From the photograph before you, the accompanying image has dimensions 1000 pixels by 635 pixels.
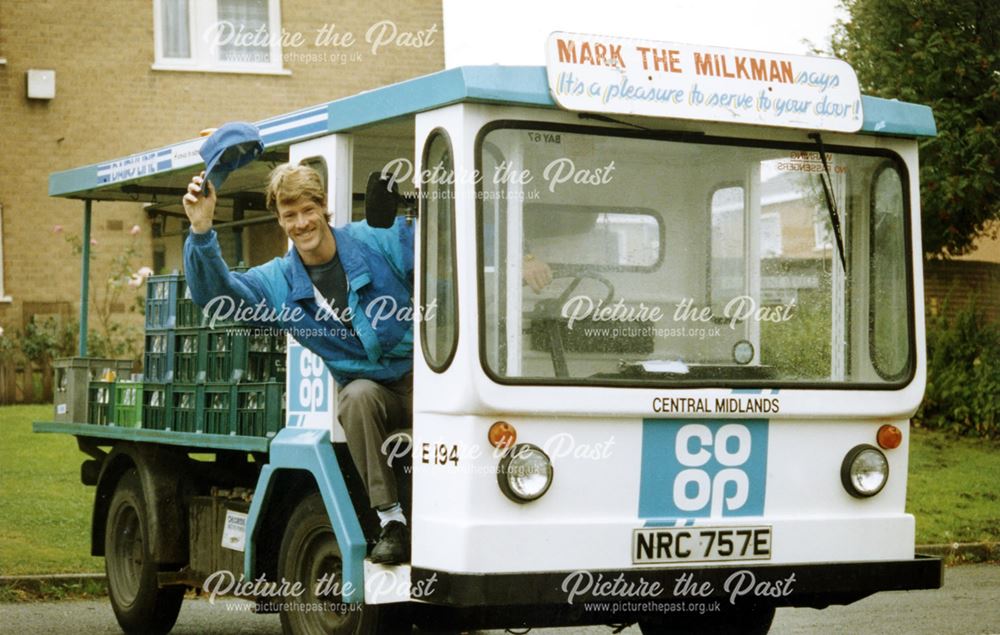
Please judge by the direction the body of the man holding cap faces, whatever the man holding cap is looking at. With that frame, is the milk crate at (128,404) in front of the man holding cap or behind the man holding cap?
behind

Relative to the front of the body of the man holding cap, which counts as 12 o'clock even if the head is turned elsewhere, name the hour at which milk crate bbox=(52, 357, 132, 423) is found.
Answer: The milk crate is roughly at 5 o'clock from the man holding cap.

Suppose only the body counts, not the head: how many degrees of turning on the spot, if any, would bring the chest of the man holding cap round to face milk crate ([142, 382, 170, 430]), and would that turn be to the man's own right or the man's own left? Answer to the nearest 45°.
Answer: approximately 135° to the man's own right

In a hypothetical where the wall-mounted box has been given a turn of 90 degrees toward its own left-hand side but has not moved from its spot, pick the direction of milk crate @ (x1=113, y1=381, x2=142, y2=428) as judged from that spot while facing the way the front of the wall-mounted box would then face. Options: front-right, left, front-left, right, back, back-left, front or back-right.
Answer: right

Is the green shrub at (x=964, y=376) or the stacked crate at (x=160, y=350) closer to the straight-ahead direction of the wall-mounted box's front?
the stacked crate

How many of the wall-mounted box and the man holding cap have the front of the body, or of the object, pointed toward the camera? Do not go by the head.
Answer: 2

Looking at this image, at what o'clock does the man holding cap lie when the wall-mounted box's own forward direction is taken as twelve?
The man holding cap is roughly at 12 o'clock from the wall-mounted box.

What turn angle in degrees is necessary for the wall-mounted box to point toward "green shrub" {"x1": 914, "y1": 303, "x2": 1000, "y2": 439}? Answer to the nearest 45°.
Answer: approximately 45° to its left

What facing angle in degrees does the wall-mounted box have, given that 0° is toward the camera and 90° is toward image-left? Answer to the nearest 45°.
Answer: approximately 0°

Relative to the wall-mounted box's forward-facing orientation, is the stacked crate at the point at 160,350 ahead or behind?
ahead

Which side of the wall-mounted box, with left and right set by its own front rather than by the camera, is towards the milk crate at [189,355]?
front

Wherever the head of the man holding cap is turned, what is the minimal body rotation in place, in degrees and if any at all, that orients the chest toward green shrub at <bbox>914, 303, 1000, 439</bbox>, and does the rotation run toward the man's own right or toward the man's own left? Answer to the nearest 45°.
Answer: approximately 135° to the man's own left

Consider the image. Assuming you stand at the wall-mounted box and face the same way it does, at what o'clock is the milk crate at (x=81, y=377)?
The milk crate is roughly at 12 o'clock from the wall-mounted box.

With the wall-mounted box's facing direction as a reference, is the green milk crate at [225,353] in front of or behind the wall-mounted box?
in front

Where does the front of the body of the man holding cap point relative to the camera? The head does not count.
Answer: toward the camera
